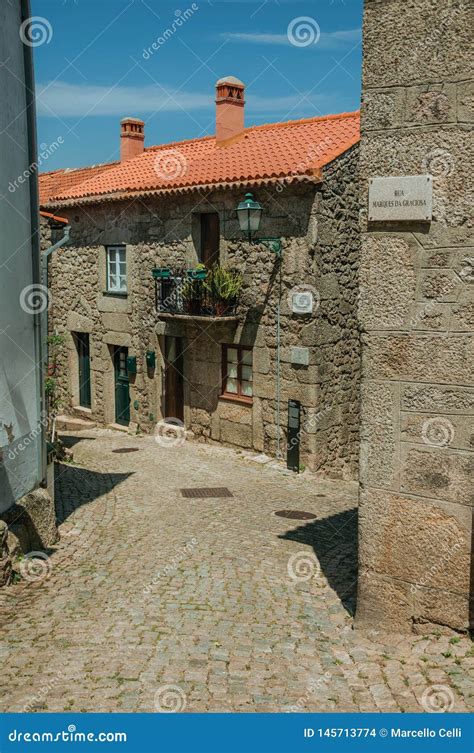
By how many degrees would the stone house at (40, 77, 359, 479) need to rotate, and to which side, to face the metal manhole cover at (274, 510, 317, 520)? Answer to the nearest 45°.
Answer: approximately 45° to its left

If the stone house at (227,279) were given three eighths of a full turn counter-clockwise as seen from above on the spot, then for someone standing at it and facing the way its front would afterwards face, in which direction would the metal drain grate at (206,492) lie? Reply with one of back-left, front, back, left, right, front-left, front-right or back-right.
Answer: right

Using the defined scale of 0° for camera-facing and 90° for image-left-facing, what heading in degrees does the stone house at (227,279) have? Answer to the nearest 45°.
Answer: approximately 45°
